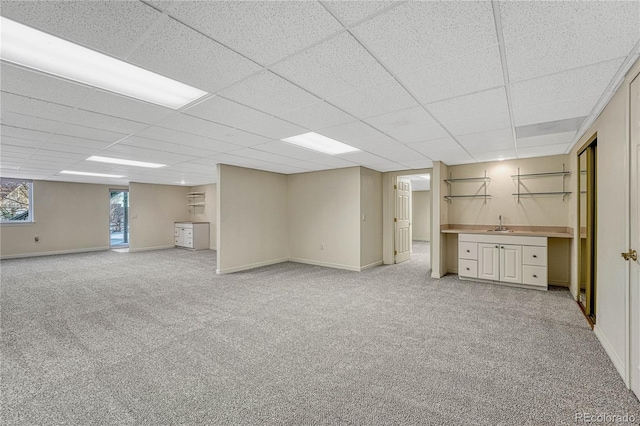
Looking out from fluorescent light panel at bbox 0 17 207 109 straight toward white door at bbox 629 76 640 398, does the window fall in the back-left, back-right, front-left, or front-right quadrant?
back-left

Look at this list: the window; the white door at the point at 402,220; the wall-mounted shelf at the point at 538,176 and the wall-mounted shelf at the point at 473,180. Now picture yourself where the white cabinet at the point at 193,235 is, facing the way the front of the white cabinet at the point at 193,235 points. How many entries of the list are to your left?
3

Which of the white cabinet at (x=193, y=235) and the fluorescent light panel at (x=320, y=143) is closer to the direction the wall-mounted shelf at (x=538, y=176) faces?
the fluorescent light panel

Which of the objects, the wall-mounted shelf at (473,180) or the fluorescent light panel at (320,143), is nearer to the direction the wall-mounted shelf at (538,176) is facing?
the fluorescent light panel

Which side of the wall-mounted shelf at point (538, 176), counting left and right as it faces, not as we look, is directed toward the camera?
front

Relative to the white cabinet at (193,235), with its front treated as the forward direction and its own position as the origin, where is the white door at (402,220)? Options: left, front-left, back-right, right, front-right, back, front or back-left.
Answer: left

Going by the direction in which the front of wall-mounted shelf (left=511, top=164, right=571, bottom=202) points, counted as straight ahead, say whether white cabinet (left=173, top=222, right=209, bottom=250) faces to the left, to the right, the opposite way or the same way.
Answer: the same way

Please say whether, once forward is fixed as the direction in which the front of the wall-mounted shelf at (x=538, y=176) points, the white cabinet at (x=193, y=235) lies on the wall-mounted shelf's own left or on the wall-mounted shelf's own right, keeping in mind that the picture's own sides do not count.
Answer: on the wall-mounted shelf's own right

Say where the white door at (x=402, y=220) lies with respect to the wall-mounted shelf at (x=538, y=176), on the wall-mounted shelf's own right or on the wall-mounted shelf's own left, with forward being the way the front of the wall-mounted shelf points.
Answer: on the wall-mounted shelf's own right

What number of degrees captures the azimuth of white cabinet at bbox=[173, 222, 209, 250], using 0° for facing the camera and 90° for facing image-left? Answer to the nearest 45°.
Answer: approximately 45°

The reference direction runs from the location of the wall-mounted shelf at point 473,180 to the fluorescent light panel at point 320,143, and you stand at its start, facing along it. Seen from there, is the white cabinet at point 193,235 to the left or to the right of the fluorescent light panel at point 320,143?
right

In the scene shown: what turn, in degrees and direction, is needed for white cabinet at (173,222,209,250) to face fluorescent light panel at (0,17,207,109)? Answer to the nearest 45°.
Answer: approximately 45° to its left

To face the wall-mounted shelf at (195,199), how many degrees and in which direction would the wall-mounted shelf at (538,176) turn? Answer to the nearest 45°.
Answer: approximately 90° to its right

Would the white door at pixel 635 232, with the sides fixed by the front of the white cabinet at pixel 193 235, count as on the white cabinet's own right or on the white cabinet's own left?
on the white cabinet's own left

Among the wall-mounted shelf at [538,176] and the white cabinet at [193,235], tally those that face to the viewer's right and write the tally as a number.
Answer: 0

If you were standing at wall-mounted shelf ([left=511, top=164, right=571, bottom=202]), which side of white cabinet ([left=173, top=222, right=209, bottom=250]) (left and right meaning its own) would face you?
left

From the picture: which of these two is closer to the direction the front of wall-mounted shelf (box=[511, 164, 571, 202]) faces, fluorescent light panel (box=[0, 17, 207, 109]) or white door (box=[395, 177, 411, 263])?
the fluorescent light panel
